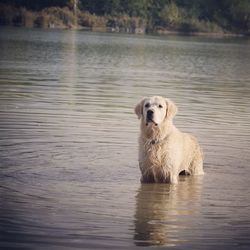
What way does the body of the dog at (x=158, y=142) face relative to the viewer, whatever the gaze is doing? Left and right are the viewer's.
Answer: facing the viewer and to the left of the viewer
